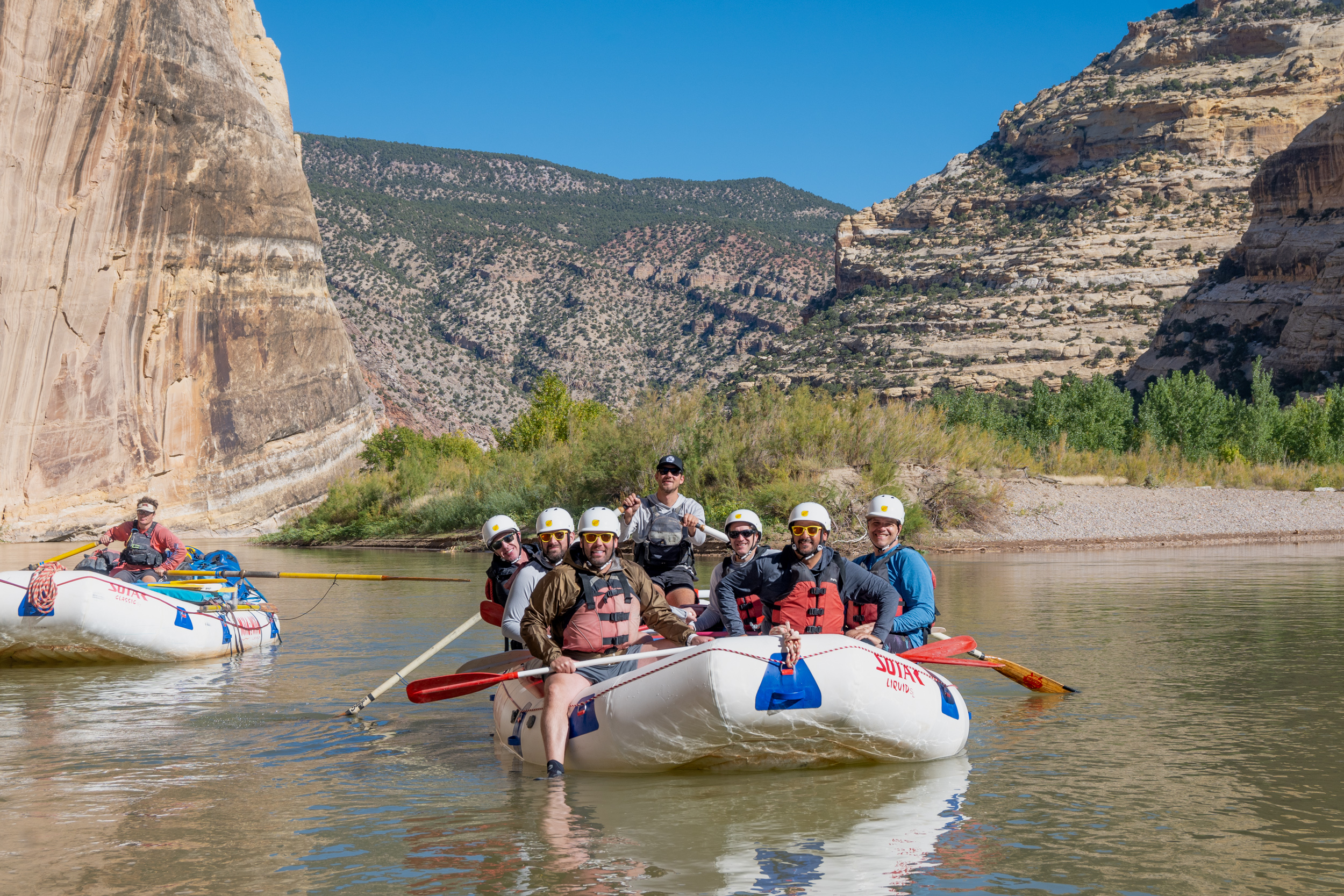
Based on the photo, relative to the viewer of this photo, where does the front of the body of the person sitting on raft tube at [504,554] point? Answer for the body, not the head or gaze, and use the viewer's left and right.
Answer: facing the viewer and to the right of the viewer

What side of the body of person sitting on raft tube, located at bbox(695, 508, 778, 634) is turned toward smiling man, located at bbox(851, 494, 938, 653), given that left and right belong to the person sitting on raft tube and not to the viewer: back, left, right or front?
left

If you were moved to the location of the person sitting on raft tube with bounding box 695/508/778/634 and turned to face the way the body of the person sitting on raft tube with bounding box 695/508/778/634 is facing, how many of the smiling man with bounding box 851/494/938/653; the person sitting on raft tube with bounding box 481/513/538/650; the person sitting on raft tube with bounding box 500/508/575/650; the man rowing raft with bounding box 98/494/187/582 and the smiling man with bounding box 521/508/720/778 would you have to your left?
1

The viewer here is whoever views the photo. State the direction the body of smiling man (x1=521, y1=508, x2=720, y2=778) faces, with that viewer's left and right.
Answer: facing the viewer

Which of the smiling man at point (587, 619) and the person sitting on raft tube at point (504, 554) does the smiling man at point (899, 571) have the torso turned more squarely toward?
the smiling man

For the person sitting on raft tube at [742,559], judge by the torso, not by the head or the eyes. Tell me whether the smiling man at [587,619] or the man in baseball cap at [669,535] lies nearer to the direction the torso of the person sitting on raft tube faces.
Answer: the smiling man

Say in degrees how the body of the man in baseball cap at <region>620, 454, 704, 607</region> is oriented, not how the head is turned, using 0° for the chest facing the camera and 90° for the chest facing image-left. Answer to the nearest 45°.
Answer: approximately 0°

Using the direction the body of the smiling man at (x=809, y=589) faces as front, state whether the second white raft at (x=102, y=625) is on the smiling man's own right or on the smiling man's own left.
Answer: on the smiling man's own right
